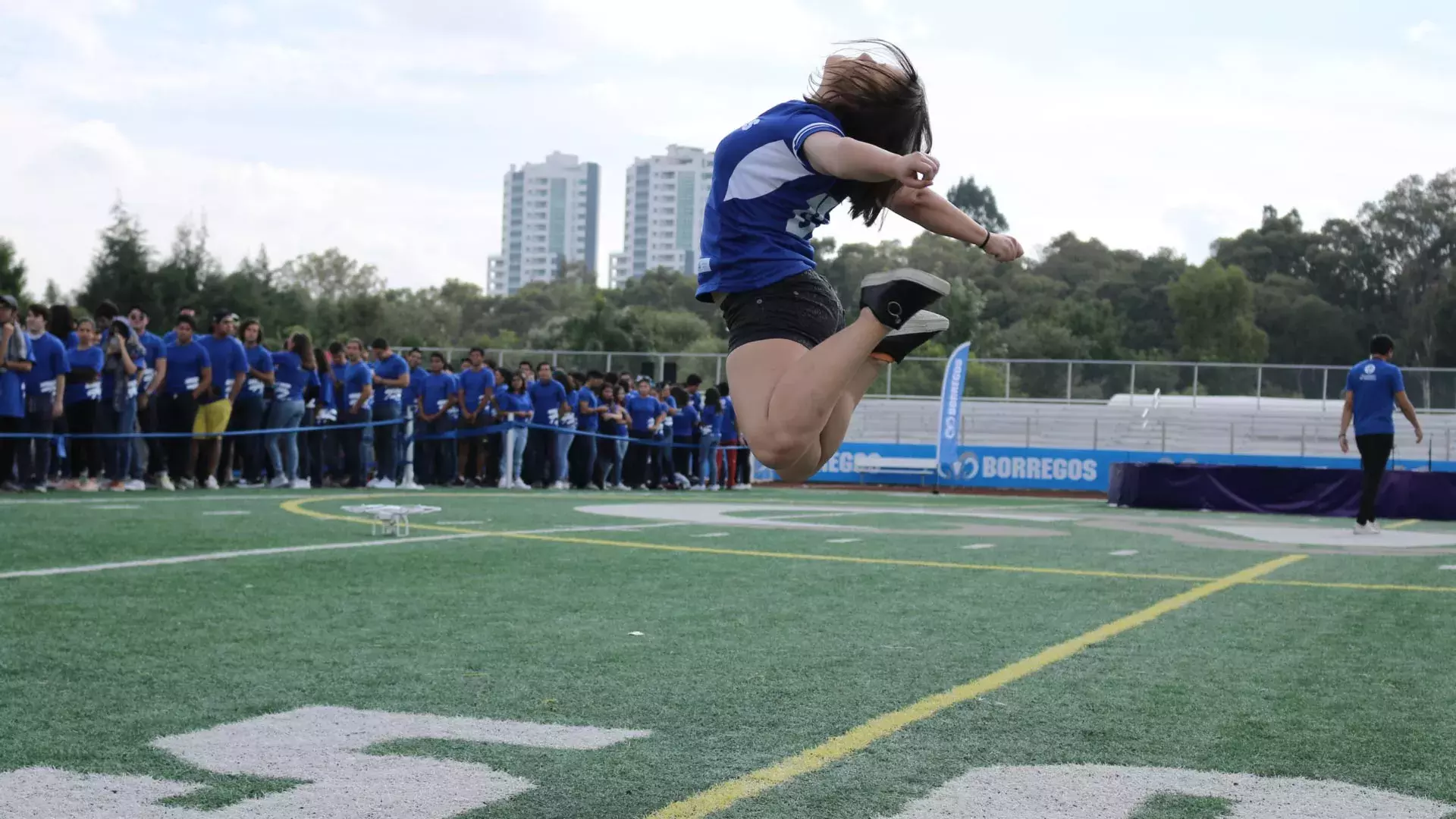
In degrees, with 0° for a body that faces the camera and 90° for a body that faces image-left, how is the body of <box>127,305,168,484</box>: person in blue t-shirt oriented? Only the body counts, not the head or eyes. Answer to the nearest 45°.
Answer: approximately 45°

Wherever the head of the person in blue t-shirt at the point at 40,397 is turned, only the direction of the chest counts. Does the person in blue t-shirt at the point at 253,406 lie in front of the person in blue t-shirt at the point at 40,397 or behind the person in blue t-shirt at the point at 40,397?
behind

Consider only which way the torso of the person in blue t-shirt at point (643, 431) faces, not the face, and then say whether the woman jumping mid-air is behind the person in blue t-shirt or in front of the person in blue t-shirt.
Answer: in front

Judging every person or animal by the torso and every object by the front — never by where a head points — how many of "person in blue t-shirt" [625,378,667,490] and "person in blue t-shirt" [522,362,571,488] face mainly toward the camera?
2

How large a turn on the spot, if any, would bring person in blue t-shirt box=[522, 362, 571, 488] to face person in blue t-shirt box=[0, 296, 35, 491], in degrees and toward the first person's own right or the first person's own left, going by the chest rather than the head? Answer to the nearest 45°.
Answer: approximately 45° to the first person's own right

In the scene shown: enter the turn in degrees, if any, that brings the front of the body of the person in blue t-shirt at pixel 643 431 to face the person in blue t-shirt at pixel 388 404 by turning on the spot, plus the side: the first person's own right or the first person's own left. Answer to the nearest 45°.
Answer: approximately 45° to the first person's own right
